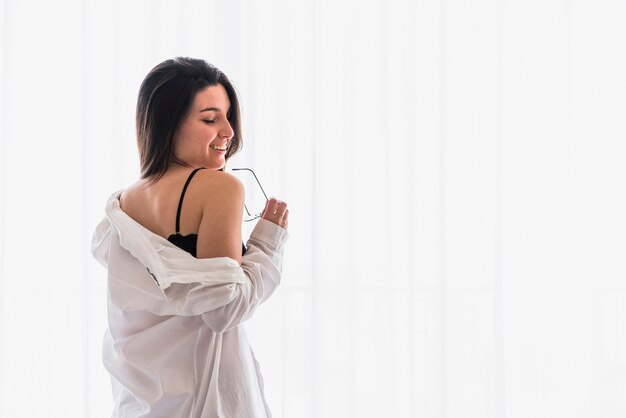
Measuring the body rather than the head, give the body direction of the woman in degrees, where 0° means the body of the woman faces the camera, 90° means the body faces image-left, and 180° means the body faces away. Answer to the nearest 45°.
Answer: approximately 225°
